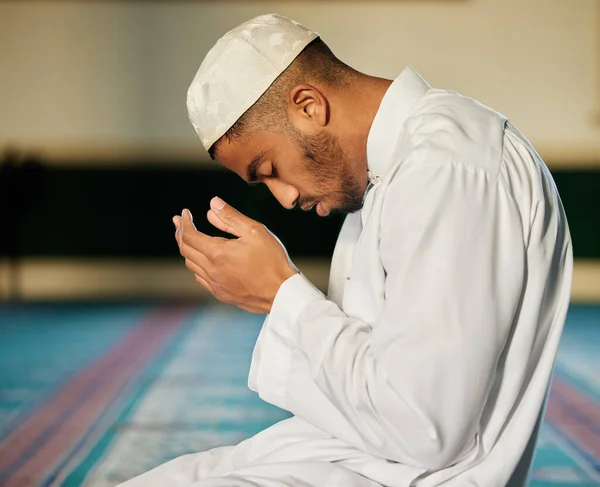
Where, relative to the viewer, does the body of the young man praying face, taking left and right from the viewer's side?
facing to the left of the viewer

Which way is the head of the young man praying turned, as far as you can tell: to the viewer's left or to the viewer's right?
to the viewer's left
